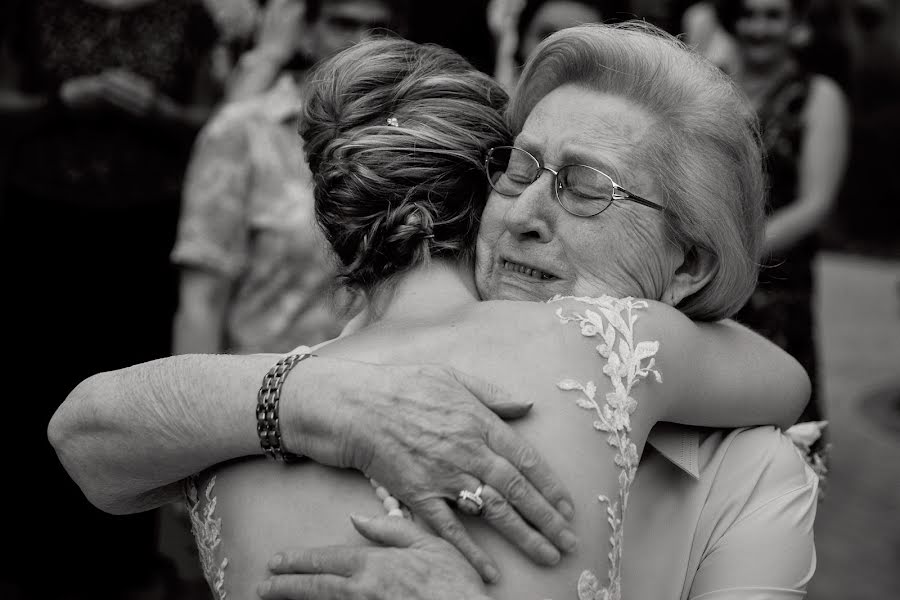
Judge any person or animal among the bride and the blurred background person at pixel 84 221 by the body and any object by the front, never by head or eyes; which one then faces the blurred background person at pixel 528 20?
the bride

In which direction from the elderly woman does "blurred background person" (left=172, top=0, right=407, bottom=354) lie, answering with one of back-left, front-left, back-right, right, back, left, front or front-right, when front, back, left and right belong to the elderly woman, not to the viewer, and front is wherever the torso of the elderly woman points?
right

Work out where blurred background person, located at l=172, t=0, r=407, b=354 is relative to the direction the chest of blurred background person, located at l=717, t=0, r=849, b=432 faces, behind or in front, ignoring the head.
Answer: in front

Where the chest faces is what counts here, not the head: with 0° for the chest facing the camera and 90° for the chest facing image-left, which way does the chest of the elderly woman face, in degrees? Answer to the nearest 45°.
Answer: approximately 45°

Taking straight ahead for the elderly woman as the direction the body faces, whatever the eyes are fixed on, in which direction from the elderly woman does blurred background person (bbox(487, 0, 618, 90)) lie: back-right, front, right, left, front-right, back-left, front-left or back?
back-right

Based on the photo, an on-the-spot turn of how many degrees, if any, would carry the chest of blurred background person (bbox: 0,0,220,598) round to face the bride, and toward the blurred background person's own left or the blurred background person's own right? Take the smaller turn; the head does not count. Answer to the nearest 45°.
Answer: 0° — they already face them

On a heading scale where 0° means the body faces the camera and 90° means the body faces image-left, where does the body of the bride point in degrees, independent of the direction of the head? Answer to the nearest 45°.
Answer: approximately 180°

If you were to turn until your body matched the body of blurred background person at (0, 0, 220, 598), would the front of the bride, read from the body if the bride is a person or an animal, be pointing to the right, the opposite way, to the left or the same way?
the opposite way

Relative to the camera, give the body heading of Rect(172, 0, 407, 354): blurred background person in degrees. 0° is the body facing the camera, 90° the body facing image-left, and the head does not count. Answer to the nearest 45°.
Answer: approximately 315°

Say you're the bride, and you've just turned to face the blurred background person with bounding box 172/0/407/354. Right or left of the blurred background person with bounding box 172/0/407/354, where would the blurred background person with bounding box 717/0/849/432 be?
right

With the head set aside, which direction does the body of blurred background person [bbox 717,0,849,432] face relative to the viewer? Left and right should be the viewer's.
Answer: facing the viewer and to the left of the viewer

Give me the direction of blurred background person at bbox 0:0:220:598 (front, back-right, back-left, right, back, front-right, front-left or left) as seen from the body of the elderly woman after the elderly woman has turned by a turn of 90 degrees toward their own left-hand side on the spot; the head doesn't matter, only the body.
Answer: back

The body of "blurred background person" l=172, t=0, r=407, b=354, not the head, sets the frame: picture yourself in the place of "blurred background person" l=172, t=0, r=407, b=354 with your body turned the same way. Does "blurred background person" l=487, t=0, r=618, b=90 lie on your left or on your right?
on your left

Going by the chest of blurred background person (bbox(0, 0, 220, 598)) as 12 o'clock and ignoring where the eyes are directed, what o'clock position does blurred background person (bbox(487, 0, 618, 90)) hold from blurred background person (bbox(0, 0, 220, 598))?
blurred background person (bbox(487, 0, 618, 90)) is roughly at 9 o'clock from blurred background person (bbox(0, 0, 220, 598)).

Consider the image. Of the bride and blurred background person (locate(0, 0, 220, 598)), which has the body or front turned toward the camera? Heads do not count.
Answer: the blurred background person

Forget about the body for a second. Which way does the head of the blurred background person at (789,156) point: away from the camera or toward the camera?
toward the camera

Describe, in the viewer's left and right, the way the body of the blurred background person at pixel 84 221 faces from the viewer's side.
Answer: facing the viewer
